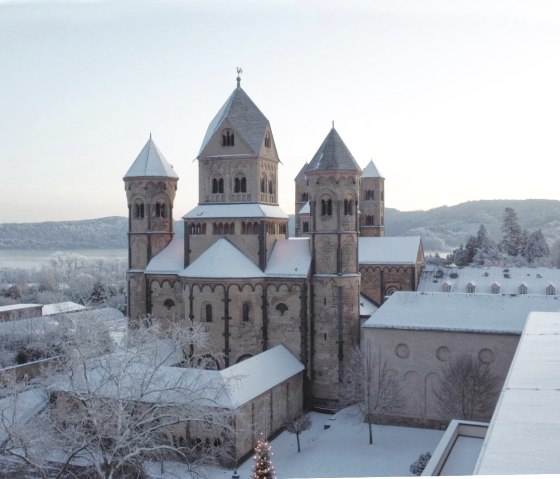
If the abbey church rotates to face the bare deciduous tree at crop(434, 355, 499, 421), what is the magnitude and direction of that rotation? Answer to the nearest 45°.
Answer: approximately 90° to its left

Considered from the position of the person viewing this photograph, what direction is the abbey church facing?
facing the viewer and to the left of the viewer

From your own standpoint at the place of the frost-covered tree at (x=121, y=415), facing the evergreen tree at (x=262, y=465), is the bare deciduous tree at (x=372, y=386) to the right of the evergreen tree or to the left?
left

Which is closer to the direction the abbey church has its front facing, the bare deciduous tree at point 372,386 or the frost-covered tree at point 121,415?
the frost-covered tree

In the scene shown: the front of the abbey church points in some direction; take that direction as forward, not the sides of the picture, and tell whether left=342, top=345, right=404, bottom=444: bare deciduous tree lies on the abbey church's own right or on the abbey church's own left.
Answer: on the abbey church's own left

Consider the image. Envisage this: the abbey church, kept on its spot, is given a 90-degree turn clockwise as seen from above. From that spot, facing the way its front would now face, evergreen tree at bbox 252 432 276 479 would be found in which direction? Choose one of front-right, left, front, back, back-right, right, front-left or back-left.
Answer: back-left

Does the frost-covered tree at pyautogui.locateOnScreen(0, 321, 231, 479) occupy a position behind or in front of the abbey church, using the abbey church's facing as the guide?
in front

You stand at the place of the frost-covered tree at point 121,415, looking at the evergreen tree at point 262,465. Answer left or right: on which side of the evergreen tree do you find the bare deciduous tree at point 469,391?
left
